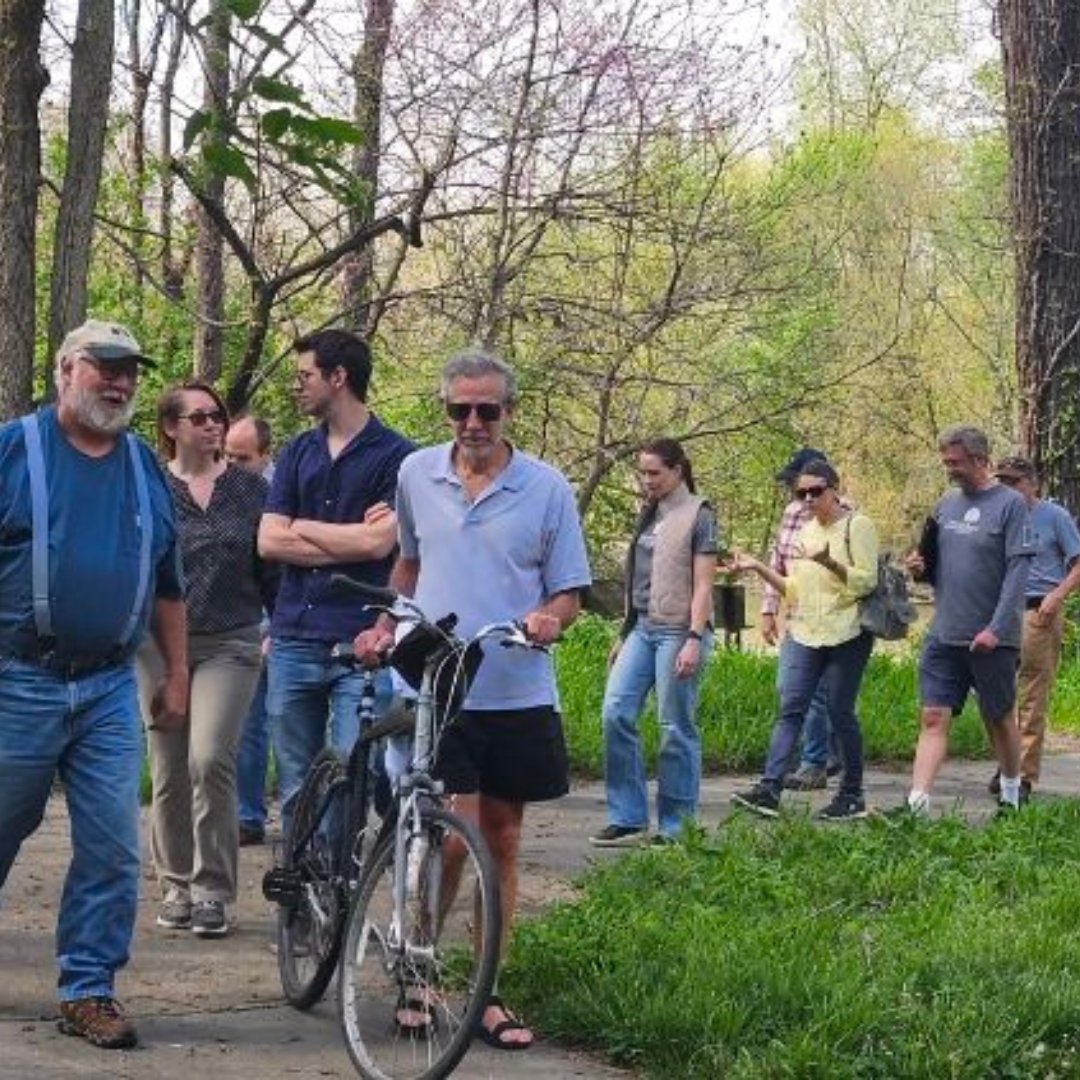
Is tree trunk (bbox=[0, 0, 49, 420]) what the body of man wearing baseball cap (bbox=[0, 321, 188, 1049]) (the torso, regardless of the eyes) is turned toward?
no

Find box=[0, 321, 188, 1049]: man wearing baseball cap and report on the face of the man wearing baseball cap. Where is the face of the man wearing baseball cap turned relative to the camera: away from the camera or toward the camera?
toward the camera

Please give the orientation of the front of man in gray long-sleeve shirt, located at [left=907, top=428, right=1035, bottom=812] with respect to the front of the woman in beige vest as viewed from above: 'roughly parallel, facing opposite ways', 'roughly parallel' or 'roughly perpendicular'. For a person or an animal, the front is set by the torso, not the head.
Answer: roughly parallel

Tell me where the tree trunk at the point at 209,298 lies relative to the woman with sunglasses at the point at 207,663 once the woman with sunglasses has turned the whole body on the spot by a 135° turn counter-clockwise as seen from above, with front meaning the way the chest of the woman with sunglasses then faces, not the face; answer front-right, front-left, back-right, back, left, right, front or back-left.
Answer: front-left

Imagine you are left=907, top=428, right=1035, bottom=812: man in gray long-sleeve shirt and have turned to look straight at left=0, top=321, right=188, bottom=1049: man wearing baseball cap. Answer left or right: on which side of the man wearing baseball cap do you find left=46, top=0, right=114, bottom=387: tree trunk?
right

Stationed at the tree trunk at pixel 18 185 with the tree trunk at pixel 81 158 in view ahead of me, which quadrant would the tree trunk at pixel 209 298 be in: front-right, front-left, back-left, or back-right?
front-left

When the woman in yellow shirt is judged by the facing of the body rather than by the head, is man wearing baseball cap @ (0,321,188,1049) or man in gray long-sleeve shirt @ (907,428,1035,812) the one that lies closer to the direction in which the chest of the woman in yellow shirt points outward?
the man wearing baseball cap

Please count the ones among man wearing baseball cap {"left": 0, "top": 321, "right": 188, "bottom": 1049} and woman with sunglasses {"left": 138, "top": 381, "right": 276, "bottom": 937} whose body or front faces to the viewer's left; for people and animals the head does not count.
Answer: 0

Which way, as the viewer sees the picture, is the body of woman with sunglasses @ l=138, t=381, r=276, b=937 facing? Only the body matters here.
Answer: toward the camera

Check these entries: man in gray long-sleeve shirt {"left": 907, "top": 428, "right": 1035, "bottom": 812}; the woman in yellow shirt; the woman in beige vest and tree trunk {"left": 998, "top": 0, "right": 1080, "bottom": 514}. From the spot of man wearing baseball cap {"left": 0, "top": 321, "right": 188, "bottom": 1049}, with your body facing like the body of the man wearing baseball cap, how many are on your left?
4

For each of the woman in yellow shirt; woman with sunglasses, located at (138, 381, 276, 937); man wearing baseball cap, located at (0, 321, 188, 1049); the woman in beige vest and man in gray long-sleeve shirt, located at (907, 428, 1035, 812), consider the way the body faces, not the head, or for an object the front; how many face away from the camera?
0

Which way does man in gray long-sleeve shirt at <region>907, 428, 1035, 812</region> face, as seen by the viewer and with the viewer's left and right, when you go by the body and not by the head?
facing the viewer and to the left of the viewer

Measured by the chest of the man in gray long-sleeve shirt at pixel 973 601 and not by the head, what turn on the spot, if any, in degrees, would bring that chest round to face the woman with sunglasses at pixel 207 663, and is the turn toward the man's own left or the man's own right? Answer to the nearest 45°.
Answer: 0° — they already face them

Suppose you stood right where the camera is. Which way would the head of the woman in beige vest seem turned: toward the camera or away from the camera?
toward the camera

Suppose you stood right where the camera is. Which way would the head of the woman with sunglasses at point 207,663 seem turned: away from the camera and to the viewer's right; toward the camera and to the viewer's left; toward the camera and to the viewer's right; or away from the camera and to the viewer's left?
toward the camera and to the viewer's right

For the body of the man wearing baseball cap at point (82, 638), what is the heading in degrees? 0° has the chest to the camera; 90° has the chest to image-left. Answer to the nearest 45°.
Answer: approximately 315°

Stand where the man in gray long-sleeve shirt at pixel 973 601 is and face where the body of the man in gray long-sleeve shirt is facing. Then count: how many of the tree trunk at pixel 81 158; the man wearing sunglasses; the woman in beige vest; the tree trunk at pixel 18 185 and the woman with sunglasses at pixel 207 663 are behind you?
0

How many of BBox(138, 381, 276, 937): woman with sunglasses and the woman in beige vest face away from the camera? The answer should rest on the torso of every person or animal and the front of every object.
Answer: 0

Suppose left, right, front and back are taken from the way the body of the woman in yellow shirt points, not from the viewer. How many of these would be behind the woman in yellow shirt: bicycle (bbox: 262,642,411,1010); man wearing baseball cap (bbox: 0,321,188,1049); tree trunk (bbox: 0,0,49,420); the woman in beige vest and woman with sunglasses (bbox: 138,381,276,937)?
0
